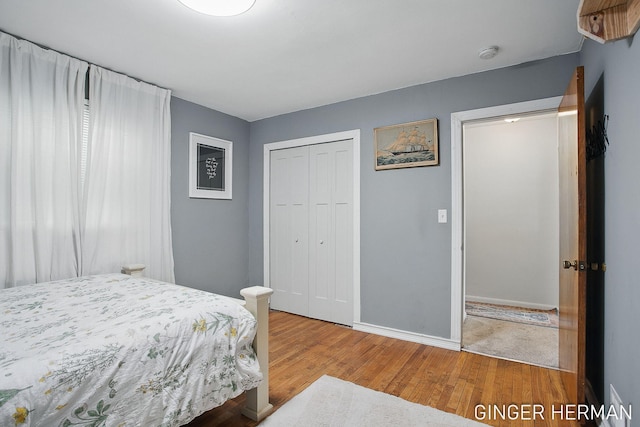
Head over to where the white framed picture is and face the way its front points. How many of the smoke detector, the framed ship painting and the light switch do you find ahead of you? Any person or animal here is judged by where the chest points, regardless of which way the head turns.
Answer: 3

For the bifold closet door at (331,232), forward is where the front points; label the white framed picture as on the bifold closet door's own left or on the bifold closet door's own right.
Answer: on the bifold closet door's own right

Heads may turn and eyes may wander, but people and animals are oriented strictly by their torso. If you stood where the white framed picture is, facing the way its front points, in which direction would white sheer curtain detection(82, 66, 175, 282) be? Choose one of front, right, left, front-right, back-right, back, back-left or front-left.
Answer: right

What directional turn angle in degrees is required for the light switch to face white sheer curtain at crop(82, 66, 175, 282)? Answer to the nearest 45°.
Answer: approximately 45° to its right

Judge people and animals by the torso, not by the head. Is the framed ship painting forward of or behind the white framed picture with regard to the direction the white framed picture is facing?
forward

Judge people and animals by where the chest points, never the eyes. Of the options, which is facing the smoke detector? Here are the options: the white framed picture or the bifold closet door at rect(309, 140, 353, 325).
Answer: the white framed picture

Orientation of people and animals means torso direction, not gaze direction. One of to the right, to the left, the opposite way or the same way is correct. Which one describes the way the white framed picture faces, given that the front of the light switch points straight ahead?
to the left
